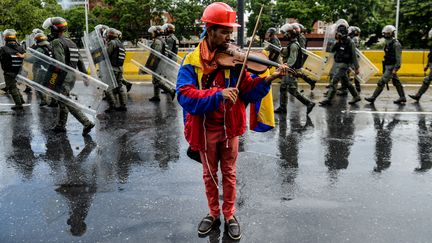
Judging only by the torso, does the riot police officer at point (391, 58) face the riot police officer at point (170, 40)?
yes

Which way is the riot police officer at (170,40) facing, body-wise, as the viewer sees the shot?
to the viewer's left

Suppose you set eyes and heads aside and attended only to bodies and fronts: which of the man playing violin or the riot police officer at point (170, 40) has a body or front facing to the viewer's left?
the riot police officer

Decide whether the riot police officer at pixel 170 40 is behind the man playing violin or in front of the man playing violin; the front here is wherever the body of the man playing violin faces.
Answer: behind

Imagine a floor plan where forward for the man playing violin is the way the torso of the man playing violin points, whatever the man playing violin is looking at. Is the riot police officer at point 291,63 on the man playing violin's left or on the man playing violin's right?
on the man playing violin's left

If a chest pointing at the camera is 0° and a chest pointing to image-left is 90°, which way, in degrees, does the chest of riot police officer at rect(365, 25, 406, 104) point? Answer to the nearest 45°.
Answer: approximately 90°

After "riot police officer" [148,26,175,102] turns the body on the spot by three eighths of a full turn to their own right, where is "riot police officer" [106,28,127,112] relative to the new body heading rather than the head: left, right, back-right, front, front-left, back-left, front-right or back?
back

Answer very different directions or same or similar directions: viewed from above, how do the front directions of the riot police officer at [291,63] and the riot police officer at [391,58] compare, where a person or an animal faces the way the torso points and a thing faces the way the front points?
same or similar directions

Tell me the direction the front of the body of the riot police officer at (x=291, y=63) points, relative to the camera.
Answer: to the viewer's left

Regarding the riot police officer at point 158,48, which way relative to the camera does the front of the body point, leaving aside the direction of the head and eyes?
to the viewer's left

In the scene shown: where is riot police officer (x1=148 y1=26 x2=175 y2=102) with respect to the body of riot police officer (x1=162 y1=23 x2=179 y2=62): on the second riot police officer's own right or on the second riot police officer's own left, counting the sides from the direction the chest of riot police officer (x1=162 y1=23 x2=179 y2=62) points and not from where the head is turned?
on the second riot police officer's own left

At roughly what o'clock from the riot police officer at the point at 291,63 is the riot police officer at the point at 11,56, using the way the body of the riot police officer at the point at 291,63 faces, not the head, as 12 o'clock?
the riot police officer at the point at 11,56 is roughly at 12 o'clock from the riot police officer at the point at 291,63.

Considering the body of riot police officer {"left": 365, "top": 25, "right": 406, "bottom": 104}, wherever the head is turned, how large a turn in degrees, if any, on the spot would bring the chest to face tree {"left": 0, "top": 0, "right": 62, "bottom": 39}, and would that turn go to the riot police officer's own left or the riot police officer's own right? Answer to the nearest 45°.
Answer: approximately 45° to the riot police officer's own right

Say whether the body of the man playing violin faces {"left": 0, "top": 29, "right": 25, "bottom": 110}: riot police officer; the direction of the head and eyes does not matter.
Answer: no

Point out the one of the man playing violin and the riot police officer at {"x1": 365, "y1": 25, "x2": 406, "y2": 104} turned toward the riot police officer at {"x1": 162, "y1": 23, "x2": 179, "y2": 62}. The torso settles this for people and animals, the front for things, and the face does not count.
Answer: the riot police officer at {"x1": 365, "y1": 25, "x2": 406, "y2": 104}

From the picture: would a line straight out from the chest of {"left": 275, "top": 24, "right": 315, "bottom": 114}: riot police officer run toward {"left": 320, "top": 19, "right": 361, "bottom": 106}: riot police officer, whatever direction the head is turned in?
no
